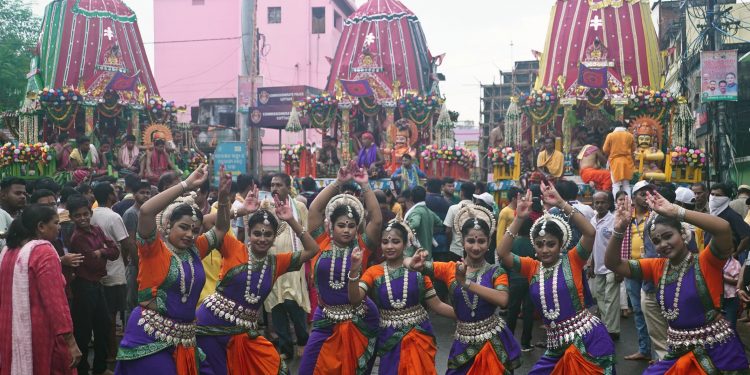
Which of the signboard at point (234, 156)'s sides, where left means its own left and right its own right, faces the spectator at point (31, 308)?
front

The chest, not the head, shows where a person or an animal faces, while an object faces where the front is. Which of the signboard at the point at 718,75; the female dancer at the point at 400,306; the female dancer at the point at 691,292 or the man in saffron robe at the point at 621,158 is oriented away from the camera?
the man in saffron robe

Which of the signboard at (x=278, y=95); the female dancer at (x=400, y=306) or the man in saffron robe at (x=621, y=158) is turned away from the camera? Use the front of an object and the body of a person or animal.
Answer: the man in saffron robe

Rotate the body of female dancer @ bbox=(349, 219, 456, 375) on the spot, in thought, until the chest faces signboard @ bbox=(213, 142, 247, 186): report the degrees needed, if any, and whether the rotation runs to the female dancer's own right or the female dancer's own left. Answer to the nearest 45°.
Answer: approximately 180°

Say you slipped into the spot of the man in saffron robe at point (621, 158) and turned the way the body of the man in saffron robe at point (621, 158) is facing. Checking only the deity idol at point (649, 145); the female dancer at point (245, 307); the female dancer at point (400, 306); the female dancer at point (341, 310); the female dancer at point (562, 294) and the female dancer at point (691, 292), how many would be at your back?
5

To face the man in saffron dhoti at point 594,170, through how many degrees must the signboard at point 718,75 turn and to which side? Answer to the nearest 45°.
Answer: approximately 90° to its right

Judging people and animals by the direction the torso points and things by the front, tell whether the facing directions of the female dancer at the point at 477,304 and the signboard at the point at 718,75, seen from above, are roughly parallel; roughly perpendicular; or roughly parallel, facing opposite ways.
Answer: roughly parallel

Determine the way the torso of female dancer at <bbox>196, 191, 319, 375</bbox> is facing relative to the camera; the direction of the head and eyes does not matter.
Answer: toward the camera

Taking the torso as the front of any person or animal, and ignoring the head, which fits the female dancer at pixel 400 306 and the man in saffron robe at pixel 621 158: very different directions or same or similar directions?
very different directions

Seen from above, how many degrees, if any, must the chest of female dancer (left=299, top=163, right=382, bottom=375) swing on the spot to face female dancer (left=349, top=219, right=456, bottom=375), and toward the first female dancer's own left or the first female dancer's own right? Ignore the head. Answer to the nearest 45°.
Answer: approximately 45° to the first female dancer's own left

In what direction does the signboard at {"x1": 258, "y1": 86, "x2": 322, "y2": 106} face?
toward the camera

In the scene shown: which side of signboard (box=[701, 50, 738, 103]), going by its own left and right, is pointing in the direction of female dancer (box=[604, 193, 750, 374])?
front

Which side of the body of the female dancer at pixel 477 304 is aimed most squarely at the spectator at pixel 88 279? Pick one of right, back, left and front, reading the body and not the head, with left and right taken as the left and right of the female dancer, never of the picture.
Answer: right

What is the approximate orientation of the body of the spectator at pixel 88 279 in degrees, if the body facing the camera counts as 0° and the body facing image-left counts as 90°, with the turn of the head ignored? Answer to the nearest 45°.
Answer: approximately 315°

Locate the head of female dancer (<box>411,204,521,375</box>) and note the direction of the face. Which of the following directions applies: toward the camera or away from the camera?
toward the camera

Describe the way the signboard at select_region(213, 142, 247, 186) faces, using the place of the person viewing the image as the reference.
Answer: facing the viewer
